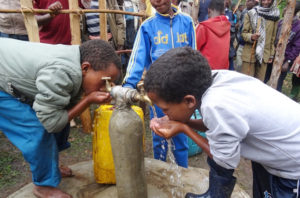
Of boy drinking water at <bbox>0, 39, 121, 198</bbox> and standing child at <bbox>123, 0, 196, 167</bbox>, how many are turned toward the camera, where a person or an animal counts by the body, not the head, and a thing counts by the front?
1

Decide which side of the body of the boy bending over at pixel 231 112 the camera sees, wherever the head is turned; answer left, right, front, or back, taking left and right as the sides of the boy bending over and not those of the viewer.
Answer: left

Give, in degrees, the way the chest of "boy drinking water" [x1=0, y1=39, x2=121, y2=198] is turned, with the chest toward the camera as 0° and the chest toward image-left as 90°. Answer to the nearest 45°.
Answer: approximately 270°

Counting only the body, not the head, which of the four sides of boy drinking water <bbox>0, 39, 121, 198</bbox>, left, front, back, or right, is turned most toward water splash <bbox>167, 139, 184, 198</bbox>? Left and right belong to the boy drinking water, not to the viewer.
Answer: front

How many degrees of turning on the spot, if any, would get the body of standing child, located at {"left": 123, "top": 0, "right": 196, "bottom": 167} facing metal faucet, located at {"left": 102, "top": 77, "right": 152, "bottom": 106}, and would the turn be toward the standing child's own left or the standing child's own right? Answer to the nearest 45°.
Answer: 0° — they already face it

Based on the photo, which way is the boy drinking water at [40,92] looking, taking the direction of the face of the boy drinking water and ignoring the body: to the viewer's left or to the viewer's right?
to the viewer's right

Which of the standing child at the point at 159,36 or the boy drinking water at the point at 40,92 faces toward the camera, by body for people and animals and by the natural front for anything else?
the standing child

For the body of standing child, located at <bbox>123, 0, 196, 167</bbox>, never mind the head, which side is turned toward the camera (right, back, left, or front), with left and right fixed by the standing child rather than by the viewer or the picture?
front

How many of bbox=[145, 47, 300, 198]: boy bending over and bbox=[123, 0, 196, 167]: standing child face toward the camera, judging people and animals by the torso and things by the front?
1

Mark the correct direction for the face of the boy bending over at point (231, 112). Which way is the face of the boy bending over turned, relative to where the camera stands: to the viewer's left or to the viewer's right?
to the viewer's left

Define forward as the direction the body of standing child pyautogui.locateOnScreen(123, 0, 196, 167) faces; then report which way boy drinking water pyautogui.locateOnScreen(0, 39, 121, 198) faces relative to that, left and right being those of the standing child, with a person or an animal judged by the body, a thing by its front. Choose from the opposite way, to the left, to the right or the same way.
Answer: to the left

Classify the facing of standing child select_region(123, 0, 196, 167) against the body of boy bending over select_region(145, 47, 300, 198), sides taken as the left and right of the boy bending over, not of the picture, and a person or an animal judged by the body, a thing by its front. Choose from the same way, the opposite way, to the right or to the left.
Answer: to the left

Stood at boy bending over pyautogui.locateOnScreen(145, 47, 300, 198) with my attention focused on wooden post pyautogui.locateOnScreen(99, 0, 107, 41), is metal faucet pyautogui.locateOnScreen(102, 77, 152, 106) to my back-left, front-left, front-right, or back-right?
front-left

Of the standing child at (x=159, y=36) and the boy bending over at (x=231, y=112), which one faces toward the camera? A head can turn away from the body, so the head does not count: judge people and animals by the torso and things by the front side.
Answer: the standing child

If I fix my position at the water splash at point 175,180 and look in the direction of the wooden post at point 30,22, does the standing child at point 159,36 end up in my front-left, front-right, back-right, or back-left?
front-right

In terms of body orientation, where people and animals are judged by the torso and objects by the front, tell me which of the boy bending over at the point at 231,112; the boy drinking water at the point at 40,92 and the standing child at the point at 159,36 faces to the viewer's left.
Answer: the boy bending over
